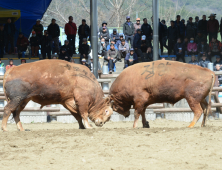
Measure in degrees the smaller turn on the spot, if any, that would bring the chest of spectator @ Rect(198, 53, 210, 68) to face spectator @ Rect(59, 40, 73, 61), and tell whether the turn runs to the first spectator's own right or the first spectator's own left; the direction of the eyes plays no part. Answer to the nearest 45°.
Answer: approximately 90° to the first spectator's own right

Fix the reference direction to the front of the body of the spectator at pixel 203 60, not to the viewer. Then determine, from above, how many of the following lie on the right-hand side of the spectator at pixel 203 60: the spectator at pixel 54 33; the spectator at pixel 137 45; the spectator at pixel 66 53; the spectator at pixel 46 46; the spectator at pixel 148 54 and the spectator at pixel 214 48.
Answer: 5

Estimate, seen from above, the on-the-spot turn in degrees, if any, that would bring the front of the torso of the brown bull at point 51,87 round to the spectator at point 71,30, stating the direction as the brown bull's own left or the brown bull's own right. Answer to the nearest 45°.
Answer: approximately 90° to the brown bull's own left

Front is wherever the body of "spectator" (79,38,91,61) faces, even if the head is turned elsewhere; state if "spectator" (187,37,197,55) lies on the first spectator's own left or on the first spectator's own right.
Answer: on the first spectator's own left

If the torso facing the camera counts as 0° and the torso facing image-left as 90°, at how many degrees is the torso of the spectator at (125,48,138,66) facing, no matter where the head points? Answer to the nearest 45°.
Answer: approximately 0°

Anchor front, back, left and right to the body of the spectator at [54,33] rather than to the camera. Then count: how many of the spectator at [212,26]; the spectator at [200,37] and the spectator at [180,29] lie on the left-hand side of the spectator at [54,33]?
3

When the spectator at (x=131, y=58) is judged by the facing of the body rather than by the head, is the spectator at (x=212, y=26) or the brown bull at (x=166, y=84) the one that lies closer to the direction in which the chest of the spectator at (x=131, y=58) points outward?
the brown bull

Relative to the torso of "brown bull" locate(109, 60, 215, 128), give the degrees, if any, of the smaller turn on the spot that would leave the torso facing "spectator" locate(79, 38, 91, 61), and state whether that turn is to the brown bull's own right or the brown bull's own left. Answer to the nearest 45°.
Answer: approximately 45° to the brown bull's own right

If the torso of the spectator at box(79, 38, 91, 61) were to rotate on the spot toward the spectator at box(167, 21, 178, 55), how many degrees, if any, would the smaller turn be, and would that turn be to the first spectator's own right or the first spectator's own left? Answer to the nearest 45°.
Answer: approximately 90° to the first spectator's own left

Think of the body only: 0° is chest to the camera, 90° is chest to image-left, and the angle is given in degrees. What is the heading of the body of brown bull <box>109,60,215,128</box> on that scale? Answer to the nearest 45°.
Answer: approximately 90°

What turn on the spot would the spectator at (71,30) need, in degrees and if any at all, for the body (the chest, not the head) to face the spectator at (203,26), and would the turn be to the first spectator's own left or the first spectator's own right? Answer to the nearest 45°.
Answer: approximately 90° to the first spectator's own left

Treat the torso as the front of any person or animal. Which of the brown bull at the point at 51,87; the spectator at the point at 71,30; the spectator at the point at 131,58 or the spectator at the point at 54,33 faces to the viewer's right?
the brown bull

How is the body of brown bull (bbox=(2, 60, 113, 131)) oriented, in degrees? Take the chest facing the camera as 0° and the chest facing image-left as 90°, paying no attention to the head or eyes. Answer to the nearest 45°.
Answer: approximately 270°

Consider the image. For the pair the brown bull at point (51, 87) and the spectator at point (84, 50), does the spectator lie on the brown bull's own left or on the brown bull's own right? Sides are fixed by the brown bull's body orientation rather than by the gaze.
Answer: on the brown bull's own left

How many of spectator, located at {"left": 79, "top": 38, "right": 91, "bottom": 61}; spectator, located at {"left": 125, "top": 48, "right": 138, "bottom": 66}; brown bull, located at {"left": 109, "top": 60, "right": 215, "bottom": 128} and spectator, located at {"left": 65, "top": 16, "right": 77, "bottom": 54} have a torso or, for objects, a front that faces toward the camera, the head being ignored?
3
